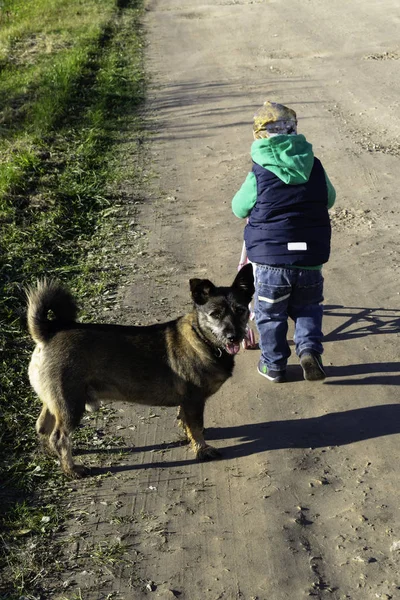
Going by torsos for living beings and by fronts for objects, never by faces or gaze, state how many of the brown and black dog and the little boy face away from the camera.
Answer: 1

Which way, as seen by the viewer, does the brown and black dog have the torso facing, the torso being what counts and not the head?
to the viewer's right

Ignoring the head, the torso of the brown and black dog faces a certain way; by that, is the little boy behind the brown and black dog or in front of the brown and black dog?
in front

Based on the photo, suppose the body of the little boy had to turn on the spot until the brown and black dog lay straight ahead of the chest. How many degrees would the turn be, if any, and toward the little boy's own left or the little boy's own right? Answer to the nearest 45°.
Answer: approximately 135° to the little boy's own left

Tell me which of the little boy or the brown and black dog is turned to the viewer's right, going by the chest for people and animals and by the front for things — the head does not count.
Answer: the brown and black dog

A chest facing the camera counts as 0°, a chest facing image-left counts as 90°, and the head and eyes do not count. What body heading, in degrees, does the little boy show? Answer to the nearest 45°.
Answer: approximately 180°

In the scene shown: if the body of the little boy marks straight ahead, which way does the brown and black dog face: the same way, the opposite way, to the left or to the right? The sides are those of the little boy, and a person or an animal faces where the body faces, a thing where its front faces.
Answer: to the right
